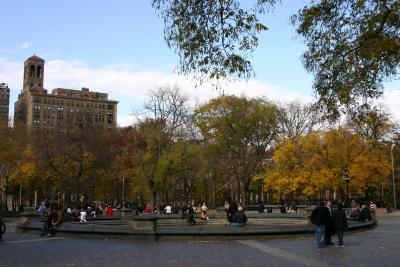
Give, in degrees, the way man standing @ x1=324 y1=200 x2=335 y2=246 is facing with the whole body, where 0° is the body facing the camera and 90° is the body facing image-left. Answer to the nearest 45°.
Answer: approximately 45°
